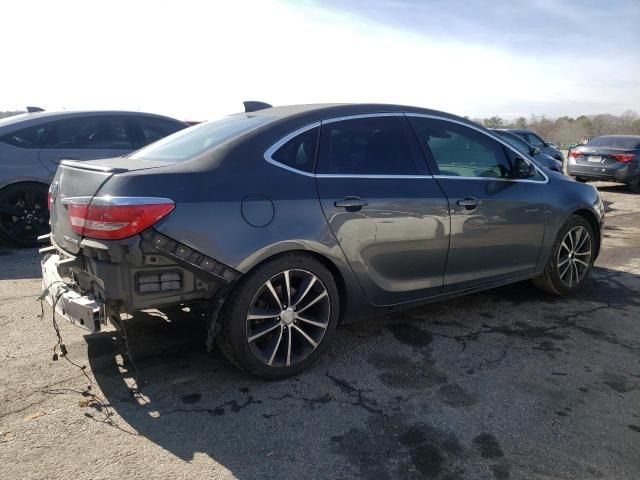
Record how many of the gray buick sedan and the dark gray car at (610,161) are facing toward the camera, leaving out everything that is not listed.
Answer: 0

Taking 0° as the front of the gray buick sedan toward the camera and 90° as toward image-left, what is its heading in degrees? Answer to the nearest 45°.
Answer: approximately 225°

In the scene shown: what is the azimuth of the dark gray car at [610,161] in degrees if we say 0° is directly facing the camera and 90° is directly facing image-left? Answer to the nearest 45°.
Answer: approximately 225°

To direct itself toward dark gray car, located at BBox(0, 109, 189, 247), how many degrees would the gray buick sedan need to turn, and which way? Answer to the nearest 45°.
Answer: approximately 90° to its left

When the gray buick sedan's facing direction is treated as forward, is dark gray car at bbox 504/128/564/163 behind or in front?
in front

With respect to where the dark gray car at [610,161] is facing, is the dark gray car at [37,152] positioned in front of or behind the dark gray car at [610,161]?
behind

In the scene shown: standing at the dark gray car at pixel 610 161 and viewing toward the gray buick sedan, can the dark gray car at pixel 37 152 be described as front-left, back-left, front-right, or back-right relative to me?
front-right

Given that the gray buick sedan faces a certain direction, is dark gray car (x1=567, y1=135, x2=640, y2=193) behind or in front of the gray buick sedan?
in front

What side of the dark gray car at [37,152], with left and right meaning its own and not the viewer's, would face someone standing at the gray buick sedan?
right

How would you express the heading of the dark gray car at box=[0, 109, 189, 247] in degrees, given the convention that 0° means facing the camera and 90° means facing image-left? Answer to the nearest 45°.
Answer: approximately 270°
